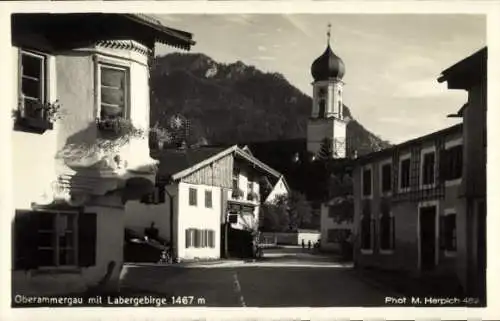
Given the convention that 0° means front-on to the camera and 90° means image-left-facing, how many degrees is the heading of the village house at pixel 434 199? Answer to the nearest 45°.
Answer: approximately 45°

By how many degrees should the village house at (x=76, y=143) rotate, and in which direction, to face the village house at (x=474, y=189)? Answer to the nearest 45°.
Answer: approximately 45° to its left

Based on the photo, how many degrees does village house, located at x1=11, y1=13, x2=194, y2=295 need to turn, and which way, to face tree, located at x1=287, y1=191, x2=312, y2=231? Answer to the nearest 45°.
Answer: approximately 135° to its left

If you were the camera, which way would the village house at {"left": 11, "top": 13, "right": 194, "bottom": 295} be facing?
facing the viewer and to the right of the viewer

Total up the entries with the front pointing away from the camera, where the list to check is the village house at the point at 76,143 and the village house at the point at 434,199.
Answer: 0

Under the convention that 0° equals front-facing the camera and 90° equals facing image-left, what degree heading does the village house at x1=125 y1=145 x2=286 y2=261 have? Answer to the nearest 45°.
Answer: approximately 315°

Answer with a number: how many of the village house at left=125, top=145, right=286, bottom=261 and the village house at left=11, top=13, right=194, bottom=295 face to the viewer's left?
0

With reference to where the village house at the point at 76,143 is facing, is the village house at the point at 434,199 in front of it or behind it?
in front
